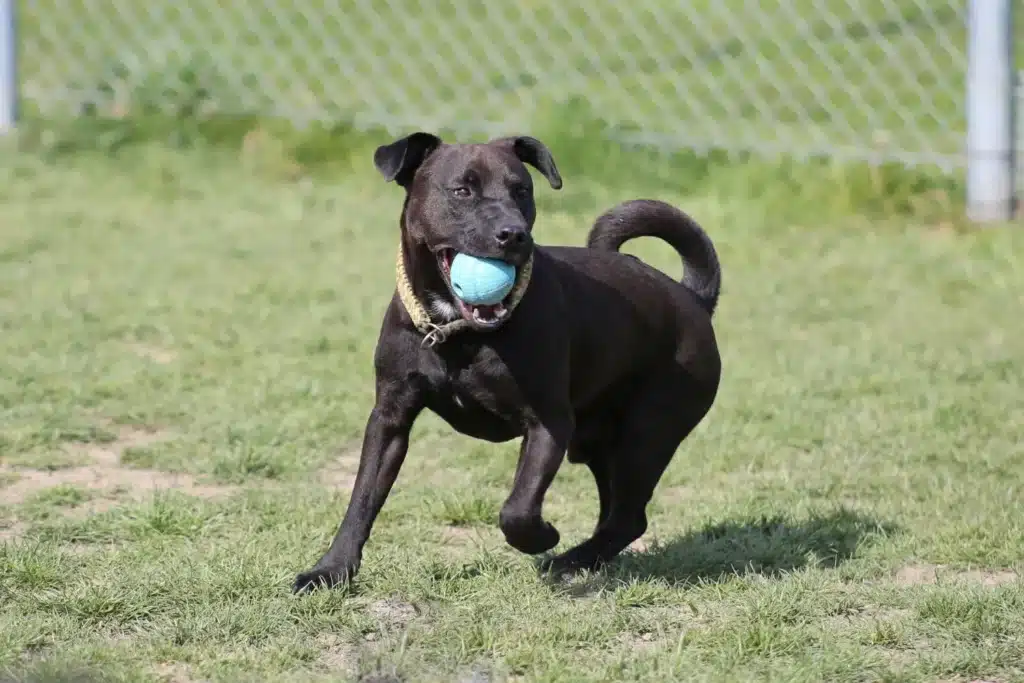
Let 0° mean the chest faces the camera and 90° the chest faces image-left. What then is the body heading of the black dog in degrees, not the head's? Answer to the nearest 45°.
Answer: approximately 45°

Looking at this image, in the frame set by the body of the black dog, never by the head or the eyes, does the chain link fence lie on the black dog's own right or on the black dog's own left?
on the black dog's own right

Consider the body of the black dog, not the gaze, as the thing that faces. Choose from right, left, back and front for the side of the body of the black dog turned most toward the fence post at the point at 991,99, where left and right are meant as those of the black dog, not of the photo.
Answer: back

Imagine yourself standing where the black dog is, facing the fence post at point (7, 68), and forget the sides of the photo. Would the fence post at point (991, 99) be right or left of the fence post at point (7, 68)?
right

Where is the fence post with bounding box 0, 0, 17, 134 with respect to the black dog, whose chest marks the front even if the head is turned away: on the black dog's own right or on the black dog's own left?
on the black dog's own right
